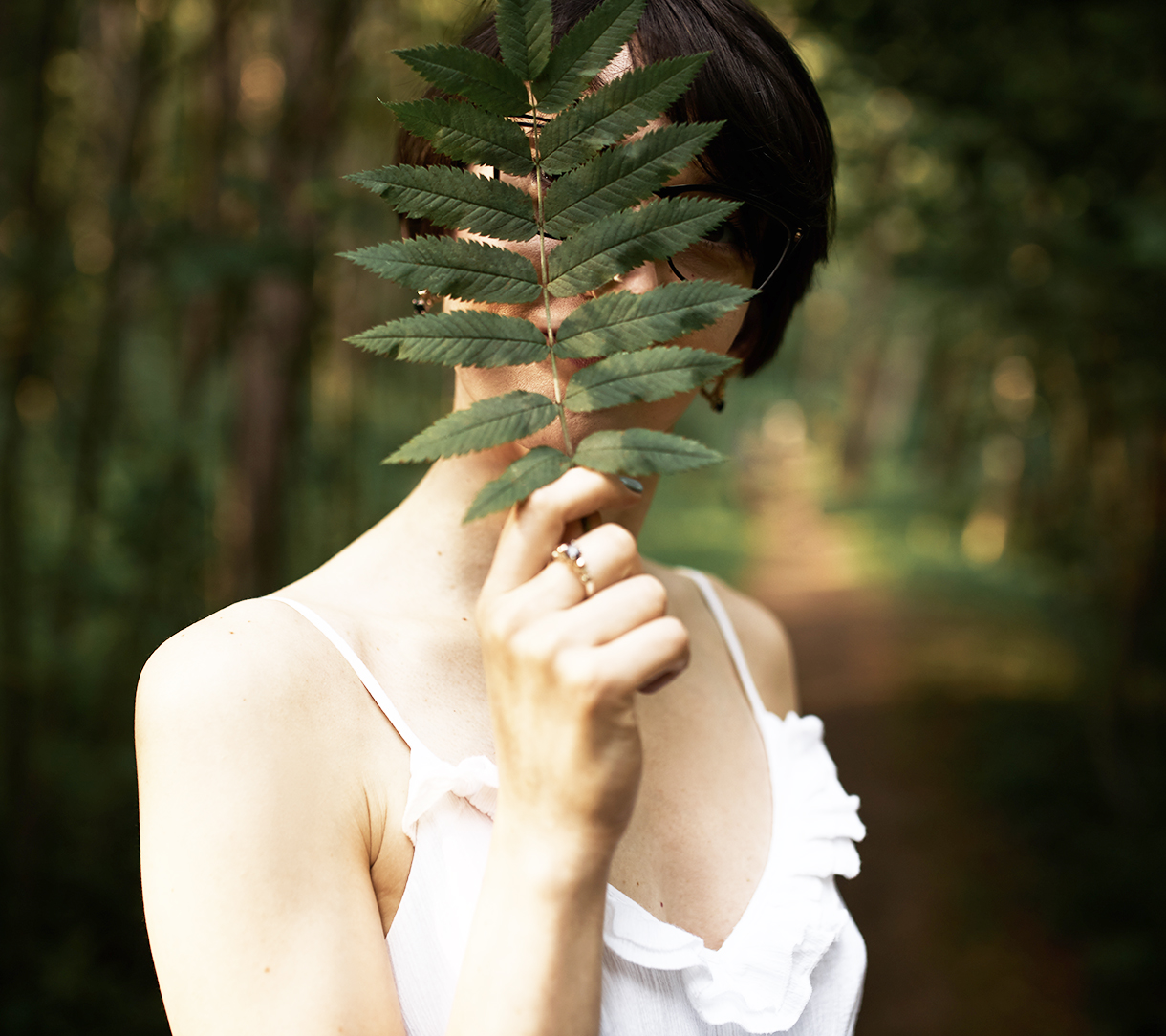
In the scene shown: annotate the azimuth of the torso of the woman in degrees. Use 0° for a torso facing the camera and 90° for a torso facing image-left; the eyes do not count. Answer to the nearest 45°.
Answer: approximately 315°
